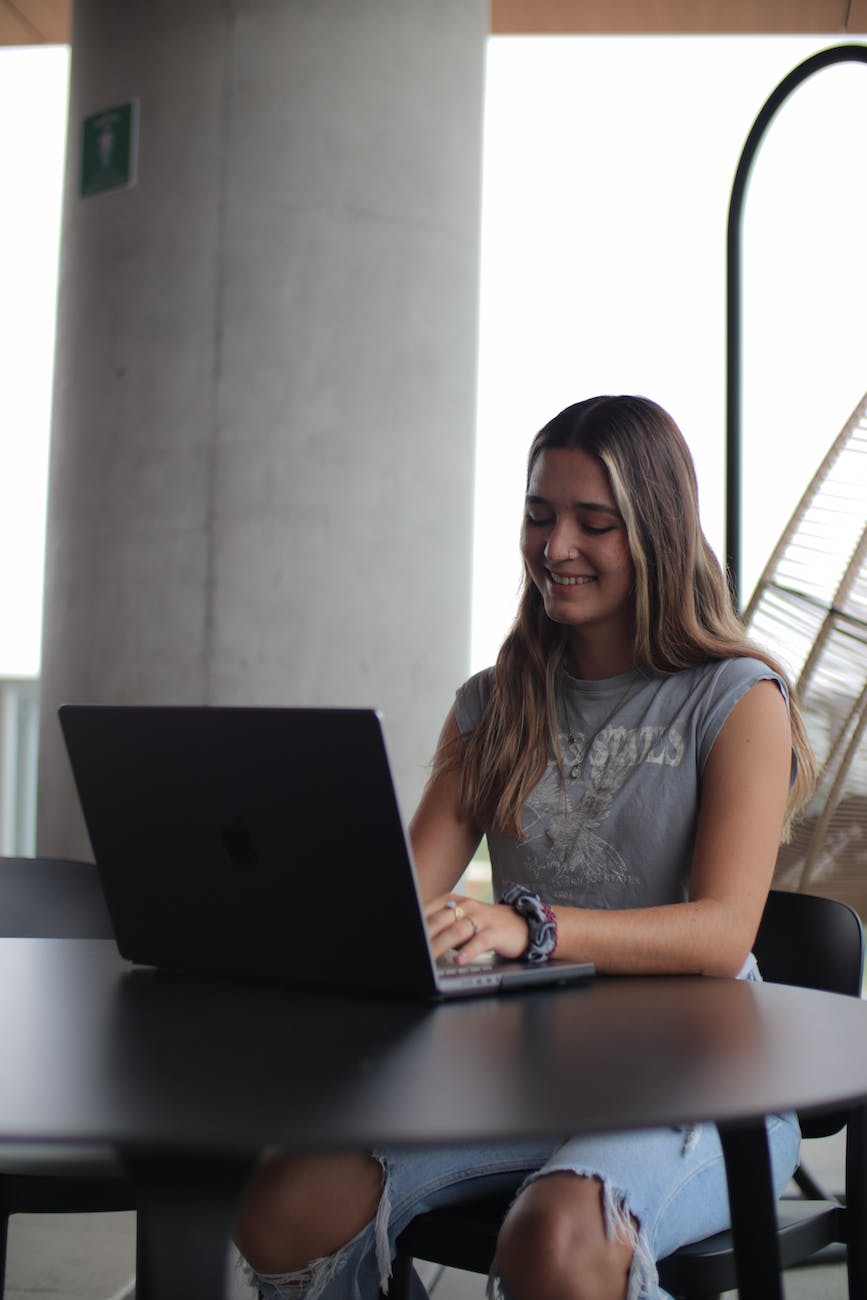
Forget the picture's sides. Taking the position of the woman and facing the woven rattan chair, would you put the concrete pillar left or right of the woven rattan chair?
left

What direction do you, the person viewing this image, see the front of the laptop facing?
facing away from the viewer and to the right of the viewer

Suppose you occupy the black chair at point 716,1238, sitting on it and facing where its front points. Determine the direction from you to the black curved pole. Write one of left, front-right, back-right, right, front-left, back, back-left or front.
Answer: back-right

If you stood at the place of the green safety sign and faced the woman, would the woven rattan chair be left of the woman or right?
left

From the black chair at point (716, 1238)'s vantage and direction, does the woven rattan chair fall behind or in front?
behind

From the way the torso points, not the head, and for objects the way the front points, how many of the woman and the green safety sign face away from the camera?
0

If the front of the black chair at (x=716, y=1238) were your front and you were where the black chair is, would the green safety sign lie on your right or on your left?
on your right

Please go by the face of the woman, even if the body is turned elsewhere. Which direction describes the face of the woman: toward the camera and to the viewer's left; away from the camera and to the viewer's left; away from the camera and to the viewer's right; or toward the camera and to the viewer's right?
toward the camera and to the viewer's left

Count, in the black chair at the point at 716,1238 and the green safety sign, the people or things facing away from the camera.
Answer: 0

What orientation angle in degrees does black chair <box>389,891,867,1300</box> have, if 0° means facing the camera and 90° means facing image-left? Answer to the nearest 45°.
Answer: approximately 45°

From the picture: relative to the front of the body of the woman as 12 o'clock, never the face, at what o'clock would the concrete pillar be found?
The concrete pillar is roughly at 4 o'clock from the woman.

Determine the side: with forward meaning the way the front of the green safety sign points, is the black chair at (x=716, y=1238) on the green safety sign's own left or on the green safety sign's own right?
on the green safety sign's own left
